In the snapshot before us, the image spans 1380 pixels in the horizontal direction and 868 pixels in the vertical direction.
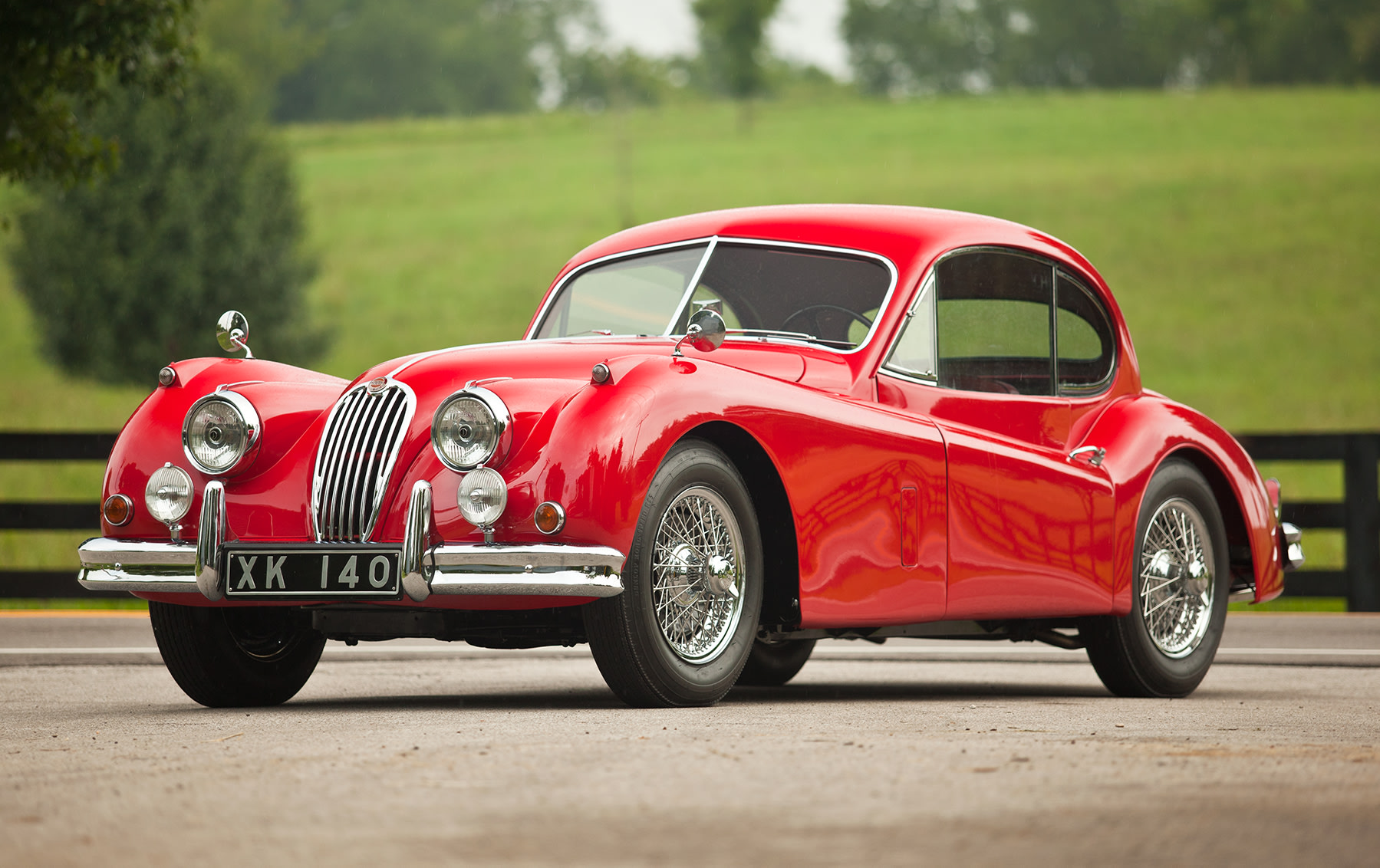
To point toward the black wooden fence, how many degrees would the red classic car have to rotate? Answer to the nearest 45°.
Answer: approximately 180°

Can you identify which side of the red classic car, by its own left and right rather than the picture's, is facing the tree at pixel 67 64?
right

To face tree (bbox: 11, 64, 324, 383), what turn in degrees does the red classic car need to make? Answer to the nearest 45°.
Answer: approximately 135° to its right

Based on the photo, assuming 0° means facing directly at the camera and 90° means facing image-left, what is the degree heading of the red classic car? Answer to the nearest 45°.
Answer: approximately 45°
